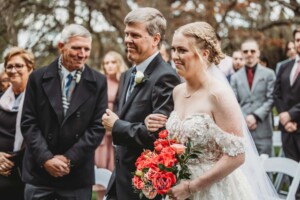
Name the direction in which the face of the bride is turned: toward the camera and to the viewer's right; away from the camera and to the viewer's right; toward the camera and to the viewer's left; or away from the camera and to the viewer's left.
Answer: toward the camera and to the viewer's left

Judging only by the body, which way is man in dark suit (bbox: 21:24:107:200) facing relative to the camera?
toward the camera

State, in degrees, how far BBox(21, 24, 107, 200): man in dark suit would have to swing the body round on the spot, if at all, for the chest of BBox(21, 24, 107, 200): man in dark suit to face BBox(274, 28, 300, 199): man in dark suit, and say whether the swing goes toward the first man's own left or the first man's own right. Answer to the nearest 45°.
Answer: approximately 135° to the first man's own left

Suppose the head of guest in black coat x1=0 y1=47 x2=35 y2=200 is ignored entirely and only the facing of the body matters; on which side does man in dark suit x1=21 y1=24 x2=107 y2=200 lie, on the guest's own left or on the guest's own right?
on the guest's own left

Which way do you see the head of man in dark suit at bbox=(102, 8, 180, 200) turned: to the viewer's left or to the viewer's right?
to the viewer's left

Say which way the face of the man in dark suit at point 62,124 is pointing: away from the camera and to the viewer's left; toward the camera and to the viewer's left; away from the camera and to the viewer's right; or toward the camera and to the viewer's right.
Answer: toward the camera and to the viewer's right

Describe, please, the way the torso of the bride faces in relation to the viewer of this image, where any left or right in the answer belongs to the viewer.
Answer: facing the viewer and to the left of the viewer

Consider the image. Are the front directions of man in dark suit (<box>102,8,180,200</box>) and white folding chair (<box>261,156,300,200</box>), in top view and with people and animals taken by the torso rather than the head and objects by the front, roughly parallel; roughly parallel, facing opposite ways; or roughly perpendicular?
roughly parallel

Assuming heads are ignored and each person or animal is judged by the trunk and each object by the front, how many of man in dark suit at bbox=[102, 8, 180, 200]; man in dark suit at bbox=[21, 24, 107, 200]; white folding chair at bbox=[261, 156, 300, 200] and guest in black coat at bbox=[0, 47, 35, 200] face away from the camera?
0
